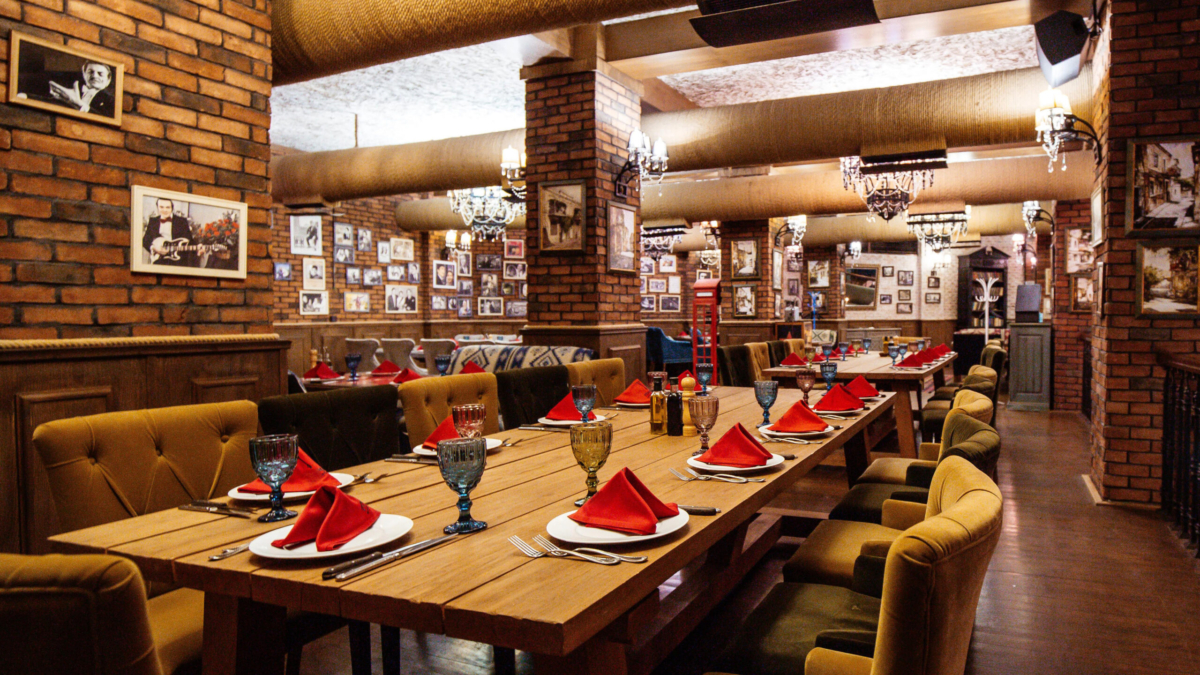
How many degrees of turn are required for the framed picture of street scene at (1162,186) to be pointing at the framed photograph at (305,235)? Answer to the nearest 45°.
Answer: approximately 90° to its right

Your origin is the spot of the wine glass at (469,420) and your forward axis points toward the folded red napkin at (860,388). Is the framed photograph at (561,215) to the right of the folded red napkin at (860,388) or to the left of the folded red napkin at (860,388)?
left

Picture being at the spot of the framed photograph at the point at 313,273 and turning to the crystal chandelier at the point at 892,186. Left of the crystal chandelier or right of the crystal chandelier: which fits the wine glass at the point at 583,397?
right

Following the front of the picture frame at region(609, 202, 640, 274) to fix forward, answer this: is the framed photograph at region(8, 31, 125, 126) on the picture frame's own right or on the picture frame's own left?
on the picture frame's own right

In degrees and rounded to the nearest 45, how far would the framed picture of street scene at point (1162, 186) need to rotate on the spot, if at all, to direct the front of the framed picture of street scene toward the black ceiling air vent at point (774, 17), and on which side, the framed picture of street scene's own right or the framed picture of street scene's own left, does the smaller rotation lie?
approximately 45° to the framed picture of street scene's own right

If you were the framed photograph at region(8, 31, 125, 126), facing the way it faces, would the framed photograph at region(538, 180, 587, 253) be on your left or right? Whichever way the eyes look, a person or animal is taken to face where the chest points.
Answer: on your left
